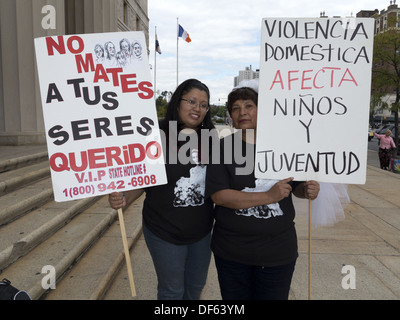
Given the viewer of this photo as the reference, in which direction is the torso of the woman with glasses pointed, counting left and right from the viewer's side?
facing the viewer and to the right of the viewer

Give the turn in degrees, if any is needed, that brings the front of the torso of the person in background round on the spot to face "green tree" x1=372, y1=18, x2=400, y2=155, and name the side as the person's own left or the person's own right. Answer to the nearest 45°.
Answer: approximately 180°

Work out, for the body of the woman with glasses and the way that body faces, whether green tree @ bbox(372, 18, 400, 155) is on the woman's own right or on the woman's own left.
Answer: on the woman's own left

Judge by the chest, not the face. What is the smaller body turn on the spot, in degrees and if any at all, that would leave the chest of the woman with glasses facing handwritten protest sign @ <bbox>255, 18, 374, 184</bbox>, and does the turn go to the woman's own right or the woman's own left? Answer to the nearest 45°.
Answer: approximately 45° to the woman's own left

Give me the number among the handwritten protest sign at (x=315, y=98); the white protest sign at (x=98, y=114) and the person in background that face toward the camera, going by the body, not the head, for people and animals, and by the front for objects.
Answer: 3

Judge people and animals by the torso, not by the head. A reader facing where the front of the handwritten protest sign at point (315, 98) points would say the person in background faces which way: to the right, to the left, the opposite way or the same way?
the same way

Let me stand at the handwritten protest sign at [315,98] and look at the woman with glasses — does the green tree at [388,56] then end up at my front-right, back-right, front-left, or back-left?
back-right

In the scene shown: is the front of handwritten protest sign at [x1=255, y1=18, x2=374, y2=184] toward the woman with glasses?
no

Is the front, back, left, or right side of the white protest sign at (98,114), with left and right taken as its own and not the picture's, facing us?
front

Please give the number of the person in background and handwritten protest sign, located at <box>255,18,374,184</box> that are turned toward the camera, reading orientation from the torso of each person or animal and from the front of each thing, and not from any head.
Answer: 2

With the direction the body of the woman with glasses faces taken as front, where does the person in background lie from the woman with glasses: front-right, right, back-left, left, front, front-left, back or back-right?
left

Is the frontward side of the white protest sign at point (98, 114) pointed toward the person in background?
no

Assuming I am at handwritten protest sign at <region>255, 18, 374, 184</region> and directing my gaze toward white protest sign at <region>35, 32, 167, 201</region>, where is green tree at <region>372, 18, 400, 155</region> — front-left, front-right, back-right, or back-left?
back-right

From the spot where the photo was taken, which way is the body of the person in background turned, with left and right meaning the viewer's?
facing the viewer

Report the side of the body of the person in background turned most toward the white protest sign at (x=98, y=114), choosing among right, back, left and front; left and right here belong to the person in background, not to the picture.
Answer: front
